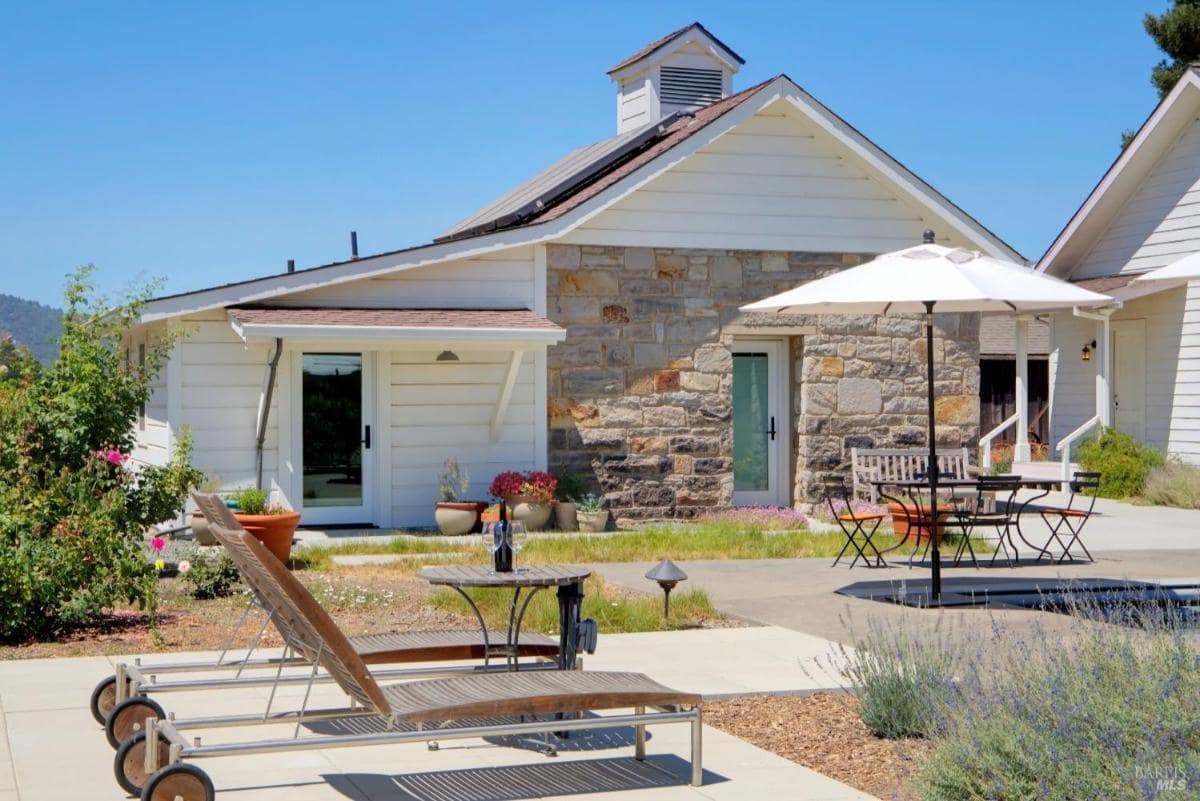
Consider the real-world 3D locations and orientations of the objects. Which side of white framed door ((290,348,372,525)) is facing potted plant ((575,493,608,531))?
left

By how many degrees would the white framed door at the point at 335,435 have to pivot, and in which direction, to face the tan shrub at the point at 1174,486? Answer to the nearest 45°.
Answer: approximately 90° to its left

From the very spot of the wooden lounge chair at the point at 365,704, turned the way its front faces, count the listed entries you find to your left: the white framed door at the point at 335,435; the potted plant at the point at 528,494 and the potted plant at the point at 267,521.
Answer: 3

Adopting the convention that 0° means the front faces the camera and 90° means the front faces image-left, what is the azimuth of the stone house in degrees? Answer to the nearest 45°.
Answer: approximately 0°

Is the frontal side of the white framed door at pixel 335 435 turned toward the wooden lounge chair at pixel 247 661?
yes

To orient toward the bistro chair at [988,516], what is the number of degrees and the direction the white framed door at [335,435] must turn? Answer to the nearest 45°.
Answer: approximately 45° to its left

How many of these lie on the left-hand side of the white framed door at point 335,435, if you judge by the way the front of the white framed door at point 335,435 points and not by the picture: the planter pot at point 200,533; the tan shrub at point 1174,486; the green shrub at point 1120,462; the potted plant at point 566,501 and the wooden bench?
4

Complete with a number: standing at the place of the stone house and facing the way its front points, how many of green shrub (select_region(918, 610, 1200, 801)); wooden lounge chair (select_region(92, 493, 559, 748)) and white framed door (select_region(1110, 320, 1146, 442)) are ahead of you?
2

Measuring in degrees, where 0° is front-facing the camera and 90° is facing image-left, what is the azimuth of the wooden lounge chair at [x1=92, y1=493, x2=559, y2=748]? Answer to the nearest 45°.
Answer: approximately 270°

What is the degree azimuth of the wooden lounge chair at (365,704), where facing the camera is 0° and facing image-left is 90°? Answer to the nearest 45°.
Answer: approximately 270°
